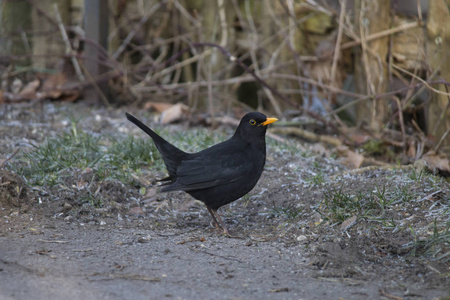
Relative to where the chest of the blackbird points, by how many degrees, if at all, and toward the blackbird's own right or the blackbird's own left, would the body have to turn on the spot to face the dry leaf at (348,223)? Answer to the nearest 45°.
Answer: approximately 45° to the blackbird's own right

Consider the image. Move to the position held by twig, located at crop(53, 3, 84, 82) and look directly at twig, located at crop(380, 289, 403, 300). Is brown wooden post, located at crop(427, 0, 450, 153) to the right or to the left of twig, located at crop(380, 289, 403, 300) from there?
left

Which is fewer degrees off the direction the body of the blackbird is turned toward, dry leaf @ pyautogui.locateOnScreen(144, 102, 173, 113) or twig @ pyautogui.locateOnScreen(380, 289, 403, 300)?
the twig

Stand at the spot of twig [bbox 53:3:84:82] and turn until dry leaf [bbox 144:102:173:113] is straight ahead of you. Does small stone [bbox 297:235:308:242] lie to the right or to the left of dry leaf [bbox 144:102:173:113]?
right

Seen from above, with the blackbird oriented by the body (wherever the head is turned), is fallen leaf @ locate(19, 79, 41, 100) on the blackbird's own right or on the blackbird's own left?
on the blackbird's own left

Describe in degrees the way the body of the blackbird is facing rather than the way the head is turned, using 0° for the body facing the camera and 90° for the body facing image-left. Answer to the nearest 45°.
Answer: approximately 270°

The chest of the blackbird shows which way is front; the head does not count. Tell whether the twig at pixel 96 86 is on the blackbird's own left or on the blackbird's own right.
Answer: on the blackbird's own left
